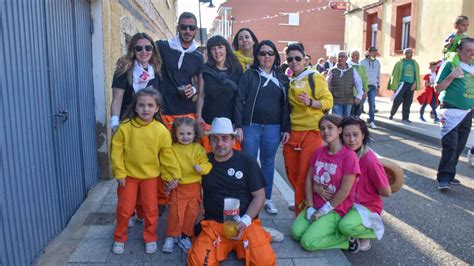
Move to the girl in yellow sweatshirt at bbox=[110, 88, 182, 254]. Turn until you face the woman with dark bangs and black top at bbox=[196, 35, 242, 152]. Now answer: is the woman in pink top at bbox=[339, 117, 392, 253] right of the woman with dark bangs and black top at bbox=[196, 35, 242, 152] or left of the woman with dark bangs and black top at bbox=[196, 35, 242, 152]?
right

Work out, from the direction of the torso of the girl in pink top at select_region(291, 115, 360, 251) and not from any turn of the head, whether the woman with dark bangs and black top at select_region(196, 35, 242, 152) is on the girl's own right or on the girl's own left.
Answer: on the girl's own right

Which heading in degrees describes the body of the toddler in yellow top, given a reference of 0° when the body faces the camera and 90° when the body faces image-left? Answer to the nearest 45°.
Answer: approximately 0°

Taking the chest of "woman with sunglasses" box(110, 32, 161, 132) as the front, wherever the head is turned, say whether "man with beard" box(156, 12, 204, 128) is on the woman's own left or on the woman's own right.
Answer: on the woman's own left

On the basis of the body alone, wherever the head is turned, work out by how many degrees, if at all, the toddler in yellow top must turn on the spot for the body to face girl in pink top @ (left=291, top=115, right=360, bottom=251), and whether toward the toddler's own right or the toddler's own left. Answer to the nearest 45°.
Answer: approximately 90° to the toddler's own left

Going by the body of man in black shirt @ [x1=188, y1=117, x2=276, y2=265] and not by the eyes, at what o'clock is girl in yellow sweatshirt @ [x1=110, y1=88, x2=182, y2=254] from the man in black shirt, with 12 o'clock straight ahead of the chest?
The girl in yellow sweatshirt is roughly at 3 o'clock from the man in black shirt.

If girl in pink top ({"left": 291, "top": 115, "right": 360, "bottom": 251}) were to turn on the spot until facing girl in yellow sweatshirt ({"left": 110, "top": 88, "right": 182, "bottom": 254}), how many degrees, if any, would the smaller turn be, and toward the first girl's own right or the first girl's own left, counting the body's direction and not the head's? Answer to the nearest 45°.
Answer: approximately 45° to the first girl's own right
